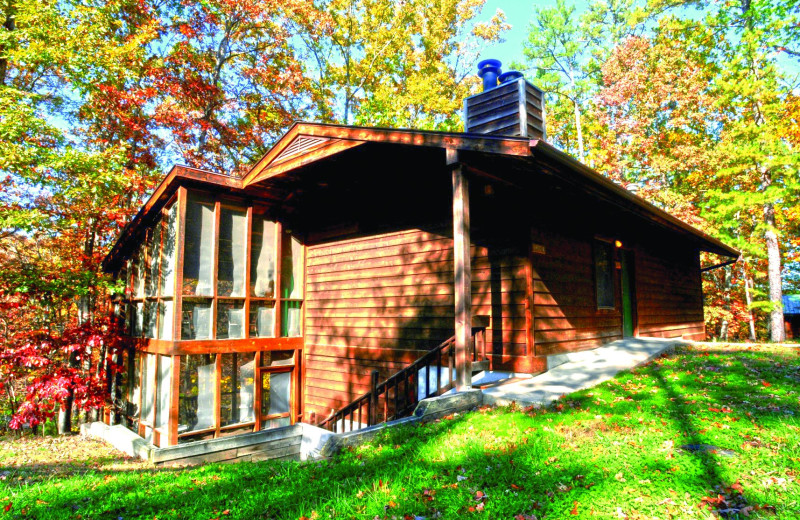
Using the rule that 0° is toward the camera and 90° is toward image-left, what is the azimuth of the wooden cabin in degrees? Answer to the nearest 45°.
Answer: approximately 315°

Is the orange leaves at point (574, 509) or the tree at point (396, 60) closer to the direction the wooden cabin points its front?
the orange leaves

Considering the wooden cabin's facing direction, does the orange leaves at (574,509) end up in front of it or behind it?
in front

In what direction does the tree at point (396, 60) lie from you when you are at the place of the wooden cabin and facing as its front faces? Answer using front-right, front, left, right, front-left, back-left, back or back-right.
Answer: back-left
